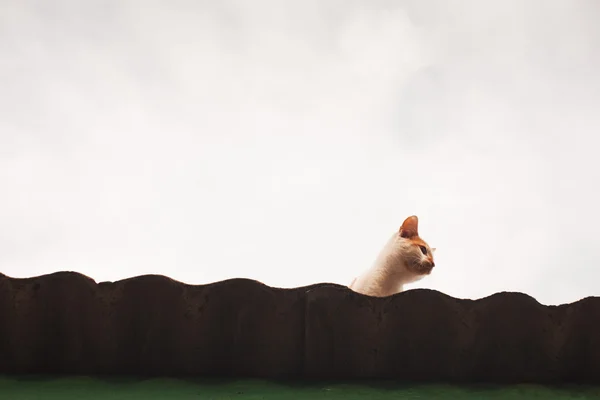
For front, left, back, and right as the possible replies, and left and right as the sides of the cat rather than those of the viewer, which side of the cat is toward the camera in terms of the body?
right
